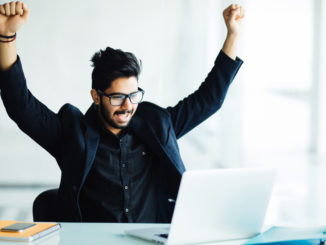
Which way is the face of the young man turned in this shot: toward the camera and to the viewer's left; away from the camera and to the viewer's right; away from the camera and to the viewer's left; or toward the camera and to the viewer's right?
toward the camera and to the viewer's right

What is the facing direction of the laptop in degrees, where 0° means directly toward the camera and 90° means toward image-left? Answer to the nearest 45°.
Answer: approximately 135°

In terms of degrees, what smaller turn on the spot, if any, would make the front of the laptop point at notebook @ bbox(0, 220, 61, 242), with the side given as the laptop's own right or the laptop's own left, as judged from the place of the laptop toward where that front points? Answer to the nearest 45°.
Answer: approximately 45° to the laptop's own left

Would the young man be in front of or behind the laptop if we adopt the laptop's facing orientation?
in front
